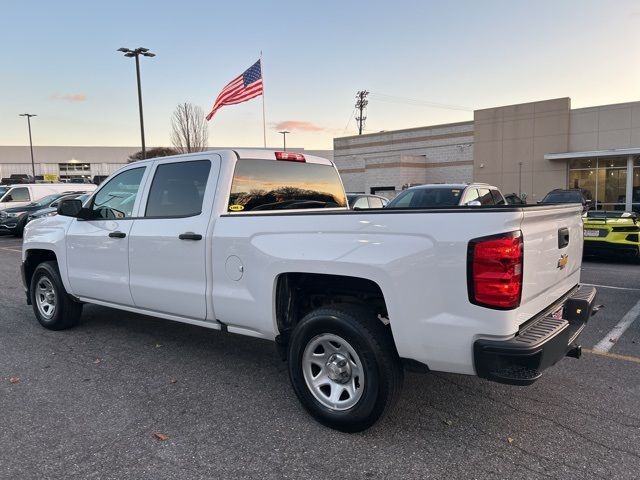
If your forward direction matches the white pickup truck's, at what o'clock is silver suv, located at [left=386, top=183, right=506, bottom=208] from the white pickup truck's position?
The silver suv is roughly at 2 o'clock from the white pickup truck.

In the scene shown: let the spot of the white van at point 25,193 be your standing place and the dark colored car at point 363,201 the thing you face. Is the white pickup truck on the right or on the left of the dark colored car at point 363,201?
right

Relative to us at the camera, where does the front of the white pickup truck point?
facing away from the viewer and to the left of the viewer

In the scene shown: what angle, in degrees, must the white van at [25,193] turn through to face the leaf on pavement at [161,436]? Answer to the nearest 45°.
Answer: approximately 45° to its left

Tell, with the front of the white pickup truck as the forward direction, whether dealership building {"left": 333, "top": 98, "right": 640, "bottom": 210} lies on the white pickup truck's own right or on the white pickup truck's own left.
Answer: on the white pickup truck's own right

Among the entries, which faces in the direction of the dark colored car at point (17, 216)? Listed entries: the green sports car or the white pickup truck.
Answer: the white pickup truck
